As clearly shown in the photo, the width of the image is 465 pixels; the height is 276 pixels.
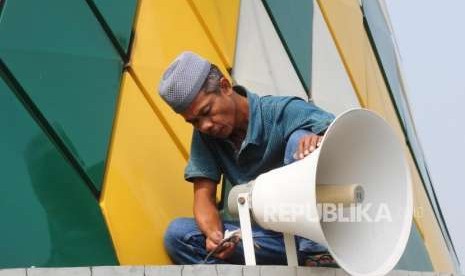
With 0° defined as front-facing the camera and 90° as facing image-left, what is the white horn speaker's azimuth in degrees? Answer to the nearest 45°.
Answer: approximately 315°

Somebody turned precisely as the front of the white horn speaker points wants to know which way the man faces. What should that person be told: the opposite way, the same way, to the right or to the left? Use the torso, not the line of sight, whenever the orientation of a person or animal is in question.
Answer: to the right

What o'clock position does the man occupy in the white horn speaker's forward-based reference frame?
The man is roughly at 5 o'clock from the white horn speaker.

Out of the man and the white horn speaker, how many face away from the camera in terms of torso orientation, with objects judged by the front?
0

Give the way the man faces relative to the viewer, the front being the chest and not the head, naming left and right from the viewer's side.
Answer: facing the viewer and to the left of the viewer
